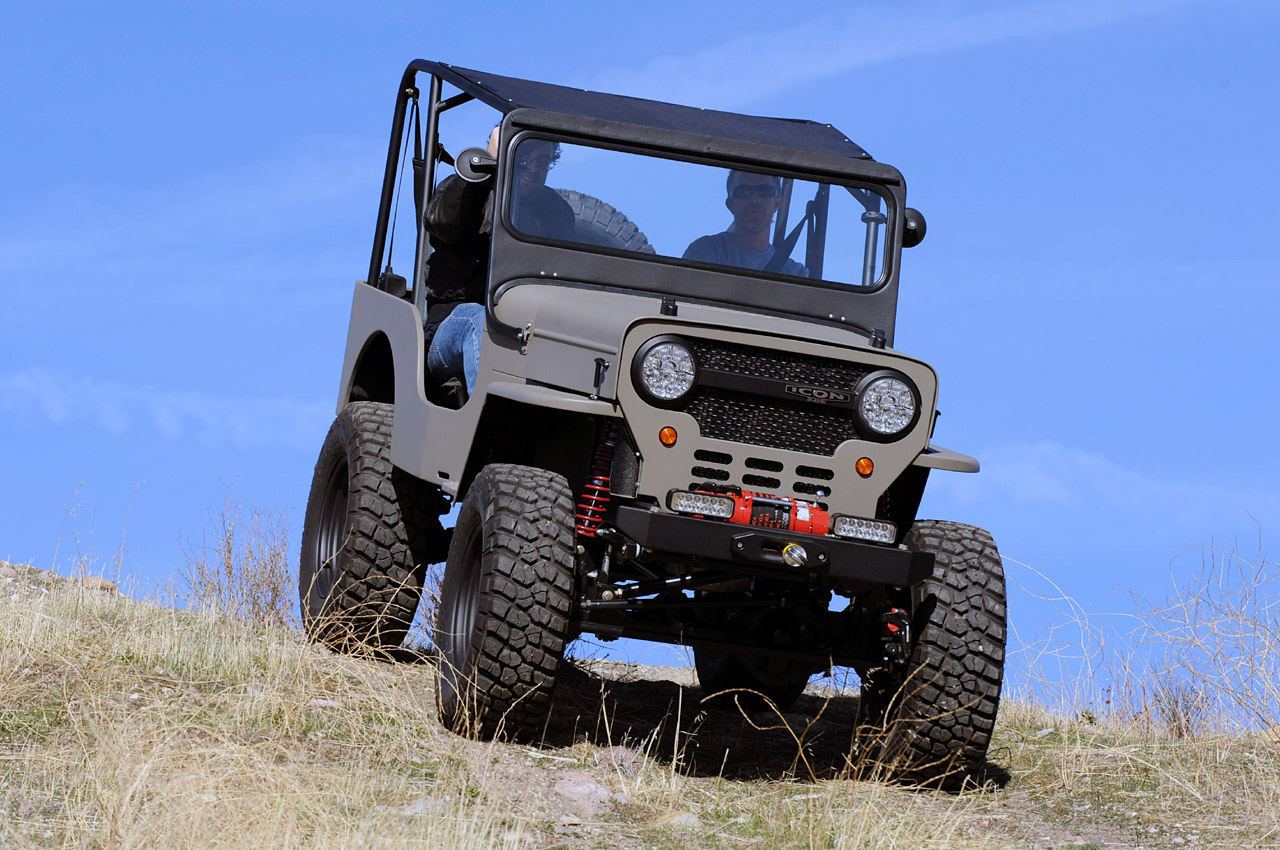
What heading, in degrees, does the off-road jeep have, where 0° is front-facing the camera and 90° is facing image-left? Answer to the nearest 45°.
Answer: approximately 315°
